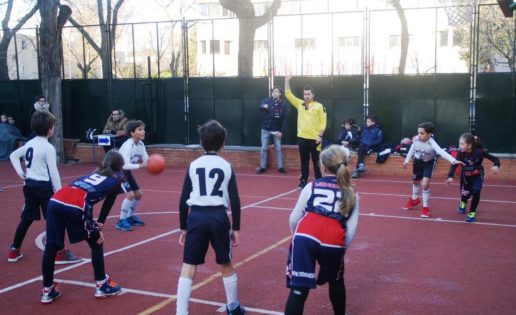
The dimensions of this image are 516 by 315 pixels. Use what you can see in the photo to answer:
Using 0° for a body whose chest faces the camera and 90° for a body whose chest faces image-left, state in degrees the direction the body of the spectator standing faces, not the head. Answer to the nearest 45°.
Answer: approximately 0°

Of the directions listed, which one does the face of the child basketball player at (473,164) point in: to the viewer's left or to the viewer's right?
to the viewer's left

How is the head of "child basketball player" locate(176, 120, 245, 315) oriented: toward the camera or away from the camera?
away from the camera

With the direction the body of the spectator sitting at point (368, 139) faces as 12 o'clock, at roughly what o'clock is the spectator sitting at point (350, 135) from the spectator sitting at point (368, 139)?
the spectator sitting at point (350, 135) is roughly at 3 o'clock from the spectator sitting at point (368, 139).

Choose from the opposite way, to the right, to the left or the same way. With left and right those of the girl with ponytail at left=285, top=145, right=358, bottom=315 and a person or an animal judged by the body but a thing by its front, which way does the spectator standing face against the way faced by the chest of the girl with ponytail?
the opposite way

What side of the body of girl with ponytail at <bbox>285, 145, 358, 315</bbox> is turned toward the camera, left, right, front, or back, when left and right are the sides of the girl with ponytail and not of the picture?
back

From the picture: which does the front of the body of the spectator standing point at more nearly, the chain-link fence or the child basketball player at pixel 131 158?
the child basketball player

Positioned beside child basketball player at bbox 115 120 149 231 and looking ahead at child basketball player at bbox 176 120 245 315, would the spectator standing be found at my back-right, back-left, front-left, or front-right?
back-left

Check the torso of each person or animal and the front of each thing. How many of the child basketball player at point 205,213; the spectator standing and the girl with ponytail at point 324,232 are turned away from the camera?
2

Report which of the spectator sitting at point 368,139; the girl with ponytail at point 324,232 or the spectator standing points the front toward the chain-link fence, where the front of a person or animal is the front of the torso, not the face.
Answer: the girl with ponytail

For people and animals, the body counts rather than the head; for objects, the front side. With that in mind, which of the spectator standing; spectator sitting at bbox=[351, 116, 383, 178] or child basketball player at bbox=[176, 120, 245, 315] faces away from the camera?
the child basketball player

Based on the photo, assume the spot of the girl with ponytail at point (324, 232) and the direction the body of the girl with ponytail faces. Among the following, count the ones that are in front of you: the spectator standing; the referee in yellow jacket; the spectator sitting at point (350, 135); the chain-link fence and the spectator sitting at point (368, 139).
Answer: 5

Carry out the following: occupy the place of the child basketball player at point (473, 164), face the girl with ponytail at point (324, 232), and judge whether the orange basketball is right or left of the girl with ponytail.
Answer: right

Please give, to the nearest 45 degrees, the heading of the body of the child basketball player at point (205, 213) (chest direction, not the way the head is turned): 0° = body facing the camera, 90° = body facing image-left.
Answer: approximately 180°

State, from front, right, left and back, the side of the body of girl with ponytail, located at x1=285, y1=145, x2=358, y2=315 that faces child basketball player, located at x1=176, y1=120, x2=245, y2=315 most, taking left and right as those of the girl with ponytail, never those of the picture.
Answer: left

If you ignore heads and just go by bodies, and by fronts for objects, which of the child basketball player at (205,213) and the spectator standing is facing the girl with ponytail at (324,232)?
the spectator standing

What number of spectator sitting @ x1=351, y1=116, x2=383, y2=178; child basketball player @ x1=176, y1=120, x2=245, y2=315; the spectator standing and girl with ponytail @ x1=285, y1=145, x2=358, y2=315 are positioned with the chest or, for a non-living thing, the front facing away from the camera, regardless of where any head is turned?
2
